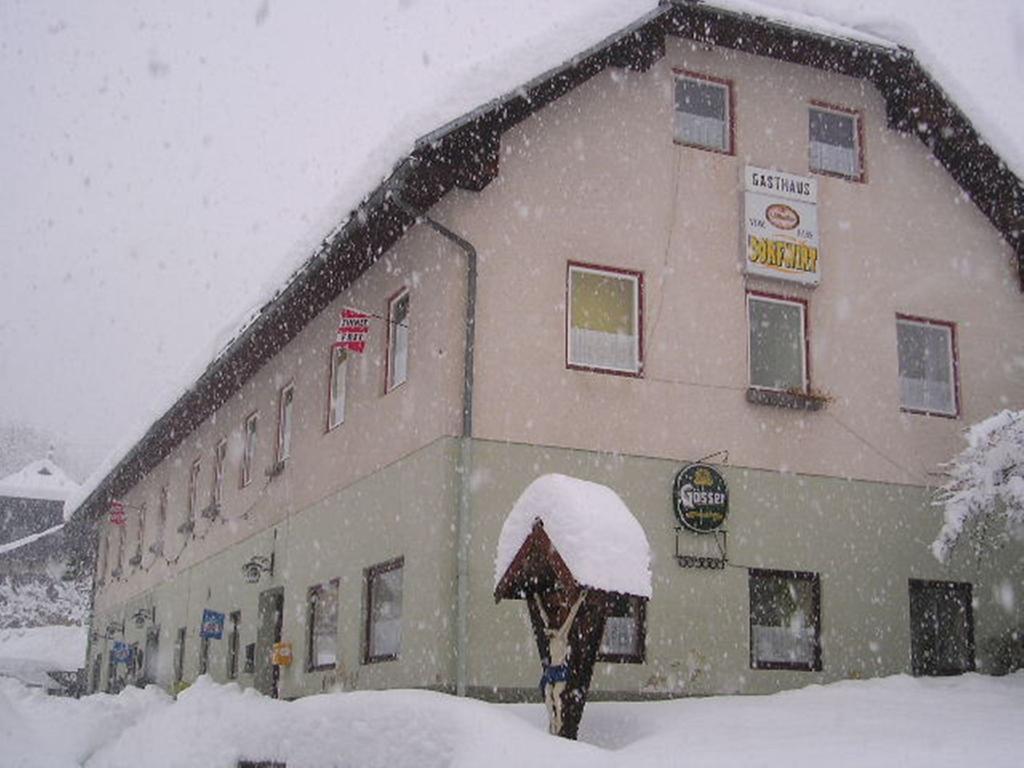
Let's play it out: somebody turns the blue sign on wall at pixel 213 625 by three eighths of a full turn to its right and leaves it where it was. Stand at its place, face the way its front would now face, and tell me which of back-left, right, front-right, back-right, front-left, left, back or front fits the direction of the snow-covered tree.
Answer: back

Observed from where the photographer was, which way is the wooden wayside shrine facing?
facing the viewer and to the left of the viewer
